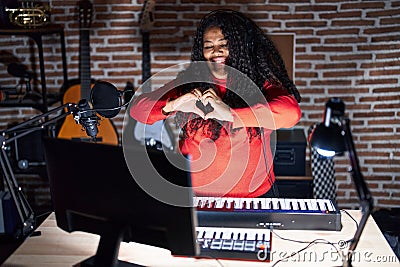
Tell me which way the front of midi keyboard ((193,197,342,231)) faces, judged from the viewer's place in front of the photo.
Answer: facing away from the viewer

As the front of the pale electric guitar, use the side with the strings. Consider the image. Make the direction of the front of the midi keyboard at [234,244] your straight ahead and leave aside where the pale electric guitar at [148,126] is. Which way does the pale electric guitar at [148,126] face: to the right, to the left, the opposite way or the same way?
the opposite way

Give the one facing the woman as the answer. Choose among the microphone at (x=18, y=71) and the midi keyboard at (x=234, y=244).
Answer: the midi keyboard

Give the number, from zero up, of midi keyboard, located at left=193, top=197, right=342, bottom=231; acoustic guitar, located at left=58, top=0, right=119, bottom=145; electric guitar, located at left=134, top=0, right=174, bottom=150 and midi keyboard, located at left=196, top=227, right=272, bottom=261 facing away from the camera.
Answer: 2

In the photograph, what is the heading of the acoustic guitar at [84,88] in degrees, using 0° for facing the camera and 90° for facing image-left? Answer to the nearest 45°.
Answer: approximately 0°

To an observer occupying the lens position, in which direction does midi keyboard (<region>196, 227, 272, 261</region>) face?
facing away from the viewer

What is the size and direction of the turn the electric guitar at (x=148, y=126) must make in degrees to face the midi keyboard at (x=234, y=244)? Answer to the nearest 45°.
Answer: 0° — it already faces it
